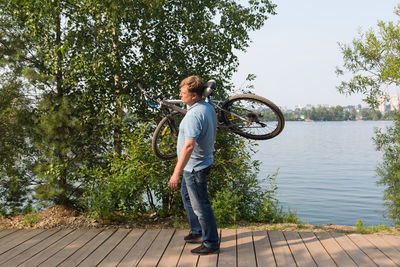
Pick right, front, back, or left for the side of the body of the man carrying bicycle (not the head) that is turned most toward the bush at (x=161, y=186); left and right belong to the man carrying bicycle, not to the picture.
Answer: right

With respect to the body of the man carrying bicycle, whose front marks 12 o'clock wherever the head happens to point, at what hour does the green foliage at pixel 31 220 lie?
The green foliage is roughly at 1 o'clock from the man carrying bicycle.

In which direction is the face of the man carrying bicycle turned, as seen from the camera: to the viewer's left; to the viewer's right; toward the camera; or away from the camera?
to the viewer's left

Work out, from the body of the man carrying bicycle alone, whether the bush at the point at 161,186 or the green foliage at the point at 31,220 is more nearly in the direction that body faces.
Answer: the green foliage

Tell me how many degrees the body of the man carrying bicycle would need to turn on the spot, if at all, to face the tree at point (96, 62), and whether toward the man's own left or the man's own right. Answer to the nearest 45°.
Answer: approximately 45° to the man's own right

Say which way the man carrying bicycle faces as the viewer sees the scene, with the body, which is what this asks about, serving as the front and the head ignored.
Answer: to the viewer's left
